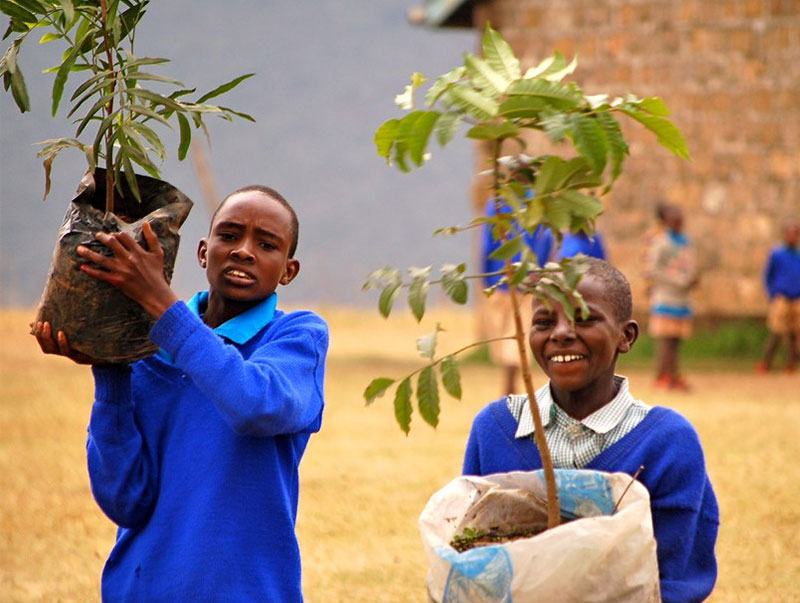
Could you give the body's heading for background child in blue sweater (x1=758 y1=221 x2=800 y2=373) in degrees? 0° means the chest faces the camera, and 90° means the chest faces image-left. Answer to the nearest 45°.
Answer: approximately 0°

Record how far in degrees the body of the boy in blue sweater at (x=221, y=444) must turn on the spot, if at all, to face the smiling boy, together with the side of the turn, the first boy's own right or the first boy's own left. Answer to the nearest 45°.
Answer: approximately 135° to the first boy's own left

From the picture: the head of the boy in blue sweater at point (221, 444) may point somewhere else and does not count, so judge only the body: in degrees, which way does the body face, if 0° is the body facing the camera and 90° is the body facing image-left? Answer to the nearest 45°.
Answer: approximately 45°

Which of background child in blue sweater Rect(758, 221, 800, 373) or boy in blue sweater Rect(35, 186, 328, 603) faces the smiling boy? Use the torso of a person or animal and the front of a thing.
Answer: the background child in blue sweater

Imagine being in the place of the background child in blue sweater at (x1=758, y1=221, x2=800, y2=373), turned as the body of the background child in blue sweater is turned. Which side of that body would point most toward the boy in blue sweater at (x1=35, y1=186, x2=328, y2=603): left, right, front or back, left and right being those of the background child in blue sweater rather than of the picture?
front

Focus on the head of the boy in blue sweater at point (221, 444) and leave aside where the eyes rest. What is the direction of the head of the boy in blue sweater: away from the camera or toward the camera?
toward the camera

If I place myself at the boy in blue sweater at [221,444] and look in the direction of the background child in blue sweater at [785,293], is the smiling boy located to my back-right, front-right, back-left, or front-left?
front-right

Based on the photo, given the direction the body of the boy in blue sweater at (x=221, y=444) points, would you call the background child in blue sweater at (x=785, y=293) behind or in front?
behind

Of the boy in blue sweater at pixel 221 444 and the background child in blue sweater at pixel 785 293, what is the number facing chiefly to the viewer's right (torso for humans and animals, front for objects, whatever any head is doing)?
0

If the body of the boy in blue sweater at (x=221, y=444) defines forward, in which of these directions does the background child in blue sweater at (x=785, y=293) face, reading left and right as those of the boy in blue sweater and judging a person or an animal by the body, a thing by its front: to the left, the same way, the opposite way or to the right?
the same way

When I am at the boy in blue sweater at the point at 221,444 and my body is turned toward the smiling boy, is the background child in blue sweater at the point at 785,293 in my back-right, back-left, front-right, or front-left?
front-left

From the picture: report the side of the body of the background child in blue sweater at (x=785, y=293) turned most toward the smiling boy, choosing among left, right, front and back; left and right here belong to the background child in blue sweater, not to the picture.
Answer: front
